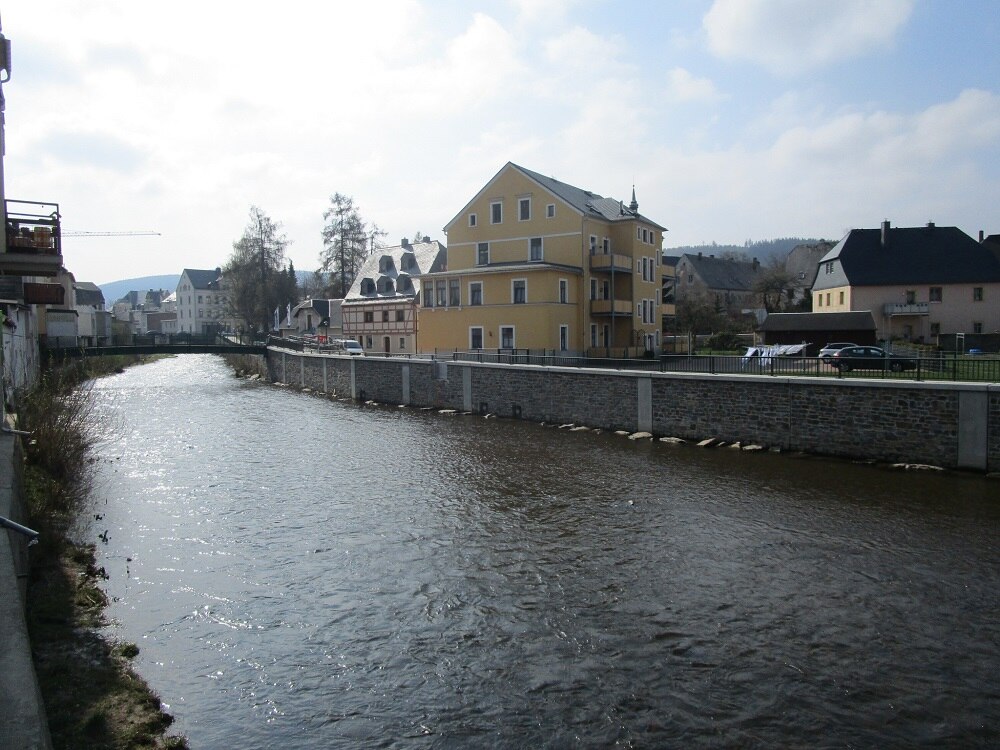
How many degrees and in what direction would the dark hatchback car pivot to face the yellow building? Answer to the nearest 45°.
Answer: approximately 135° to its left

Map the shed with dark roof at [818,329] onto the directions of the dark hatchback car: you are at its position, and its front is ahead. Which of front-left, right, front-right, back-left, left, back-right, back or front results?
left

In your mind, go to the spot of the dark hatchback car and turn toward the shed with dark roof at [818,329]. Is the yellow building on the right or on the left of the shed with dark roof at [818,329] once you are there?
left

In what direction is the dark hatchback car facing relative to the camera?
to the viewer's right

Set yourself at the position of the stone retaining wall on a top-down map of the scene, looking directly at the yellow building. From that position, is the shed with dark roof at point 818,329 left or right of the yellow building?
right
